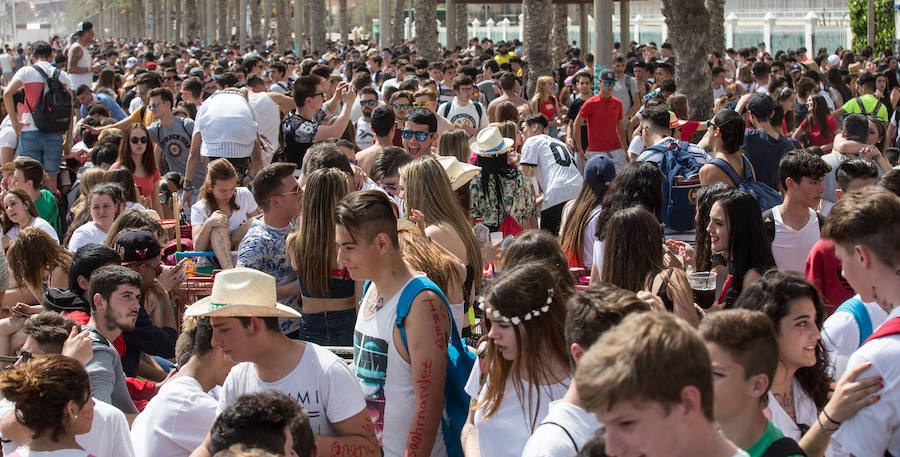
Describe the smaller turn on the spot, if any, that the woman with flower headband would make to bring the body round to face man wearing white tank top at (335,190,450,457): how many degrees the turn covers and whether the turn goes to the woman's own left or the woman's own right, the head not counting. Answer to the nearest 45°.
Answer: approximately 90° to the woman's own right

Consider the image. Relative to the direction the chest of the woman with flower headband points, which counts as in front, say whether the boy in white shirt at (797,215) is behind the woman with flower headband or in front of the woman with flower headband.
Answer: behind

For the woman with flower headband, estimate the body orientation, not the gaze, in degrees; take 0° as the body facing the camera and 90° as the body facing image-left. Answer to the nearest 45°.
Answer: approximately 45°

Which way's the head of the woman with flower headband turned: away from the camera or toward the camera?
toward the camera

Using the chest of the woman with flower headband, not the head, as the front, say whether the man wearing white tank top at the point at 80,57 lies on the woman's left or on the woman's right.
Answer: on the woman's right
